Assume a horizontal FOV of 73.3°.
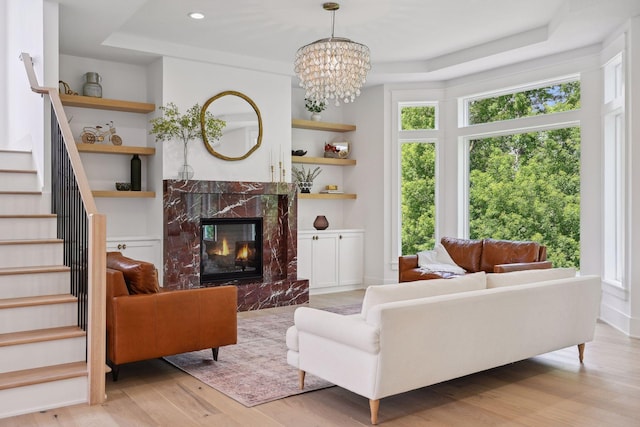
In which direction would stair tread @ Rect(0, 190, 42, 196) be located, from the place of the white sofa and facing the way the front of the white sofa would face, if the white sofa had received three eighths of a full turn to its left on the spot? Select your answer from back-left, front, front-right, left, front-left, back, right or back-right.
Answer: right

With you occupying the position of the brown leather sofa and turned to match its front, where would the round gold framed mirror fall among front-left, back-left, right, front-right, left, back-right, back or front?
front-right

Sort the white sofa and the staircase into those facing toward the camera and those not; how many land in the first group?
1

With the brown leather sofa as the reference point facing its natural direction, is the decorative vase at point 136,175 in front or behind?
in front

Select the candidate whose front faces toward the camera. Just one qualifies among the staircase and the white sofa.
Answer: the staircase

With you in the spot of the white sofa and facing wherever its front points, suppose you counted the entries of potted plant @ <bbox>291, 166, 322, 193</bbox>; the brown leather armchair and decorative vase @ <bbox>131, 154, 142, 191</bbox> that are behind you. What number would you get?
0

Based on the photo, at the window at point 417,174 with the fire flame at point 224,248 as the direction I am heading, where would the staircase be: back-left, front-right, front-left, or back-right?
front-left

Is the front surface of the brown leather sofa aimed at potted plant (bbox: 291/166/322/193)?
no

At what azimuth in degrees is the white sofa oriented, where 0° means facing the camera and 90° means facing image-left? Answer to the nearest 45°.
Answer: approximately 135°

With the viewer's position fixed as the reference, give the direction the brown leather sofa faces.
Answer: facing the viewer and to the left of the viewer

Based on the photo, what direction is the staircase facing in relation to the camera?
toward the camera

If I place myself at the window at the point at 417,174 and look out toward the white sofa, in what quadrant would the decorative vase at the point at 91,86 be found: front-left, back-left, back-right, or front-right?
front-right

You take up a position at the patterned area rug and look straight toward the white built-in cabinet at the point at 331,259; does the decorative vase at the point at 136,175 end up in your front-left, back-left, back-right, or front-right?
front-left

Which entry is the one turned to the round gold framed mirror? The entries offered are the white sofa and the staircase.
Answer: the white sofa

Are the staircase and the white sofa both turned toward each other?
no

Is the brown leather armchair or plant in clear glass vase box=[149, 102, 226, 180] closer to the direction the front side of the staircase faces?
the brown leather armchair

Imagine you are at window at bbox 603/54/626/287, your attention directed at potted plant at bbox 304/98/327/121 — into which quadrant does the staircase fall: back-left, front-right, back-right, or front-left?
front-left

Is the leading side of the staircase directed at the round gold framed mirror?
no
